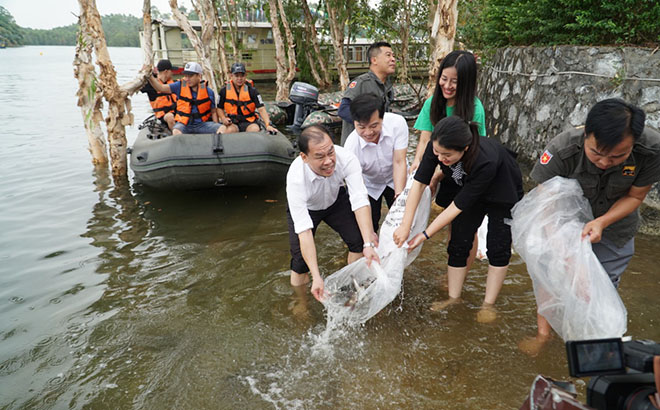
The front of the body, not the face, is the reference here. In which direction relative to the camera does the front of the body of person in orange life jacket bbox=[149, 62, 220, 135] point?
toward the camera

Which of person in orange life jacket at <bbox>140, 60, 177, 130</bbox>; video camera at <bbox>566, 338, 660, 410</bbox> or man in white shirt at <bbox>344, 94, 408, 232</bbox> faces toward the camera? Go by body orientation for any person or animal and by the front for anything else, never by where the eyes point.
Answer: the man in white shirt

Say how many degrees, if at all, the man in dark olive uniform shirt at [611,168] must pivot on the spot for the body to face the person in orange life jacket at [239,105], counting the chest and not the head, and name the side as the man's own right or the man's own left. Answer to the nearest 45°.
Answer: approximately 90° to the man's own right

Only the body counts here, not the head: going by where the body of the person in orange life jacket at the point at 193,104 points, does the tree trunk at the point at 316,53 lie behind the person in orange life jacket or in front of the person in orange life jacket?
behind

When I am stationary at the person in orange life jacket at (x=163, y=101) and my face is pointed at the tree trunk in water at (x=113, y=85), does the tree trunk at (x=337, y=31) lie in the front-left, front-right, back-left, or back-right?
back-right

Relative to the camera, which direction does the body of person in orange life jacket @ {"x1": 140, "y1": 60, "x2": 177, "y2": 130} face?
to the viewer's right

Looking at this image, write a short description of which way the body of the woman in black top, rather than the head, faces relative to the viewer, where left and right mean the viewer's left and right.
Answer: facing the viewer and to the left of the viewer

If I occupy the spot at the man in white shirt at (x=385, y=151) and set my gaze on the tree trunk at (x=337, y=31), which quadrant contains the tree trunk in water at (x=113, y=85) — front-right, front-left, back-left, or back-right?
front-left

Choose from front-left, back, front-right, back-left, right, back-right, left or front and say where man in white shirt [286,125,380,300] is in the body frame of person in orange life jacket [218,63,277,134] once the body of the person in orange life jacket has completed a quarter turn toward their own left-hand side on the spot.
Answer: right

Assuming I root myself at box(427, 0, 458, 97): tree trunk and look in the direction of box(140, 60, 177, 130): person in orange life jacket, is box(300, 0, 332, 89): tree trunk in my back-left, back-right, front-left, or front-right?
front-right

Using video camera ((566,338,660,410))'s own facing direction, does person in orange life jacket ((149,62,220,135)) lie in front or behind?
in front

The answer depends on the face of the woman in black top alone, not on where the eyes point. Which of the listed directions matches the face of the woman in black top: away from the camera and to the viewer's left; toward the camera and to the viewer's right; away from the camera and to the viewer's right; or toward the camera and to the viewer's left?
toward the camera and to the viewer's left

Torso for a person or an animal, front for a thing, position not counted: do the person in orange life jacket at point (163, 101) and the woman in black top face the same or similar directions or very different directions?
very different directions

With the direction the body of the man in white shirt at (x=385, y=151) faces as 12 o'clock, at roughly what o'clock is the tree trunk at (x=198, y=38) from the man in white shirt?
The tree trunk is roughly at 5 o'clock from the man in white shirt.

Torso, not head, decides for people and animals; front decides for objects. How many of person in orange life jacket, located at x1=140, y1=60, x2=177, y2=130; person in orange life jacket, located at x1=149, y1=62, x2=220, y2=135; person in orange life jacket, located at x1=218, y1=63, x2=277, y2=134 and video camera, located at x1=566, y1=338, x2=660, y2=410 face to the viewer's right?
1

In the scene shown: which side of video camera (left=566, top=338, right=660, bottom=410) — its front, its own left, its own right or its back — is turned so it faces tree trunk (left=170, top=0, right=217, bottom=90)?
front

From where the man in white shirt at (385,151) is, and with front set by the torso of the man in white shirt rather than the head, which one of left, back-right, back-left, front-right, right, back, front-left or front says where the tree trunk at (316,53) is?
back

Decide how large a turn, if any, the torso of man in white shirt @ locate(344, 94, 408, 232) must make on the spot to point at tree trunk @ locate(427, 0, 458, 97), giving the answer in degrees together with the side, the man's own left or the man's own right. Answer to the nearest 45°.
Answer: approximately 180°

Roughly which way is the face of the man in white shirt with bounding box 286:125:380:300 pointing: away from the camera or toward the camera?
toward the camera
